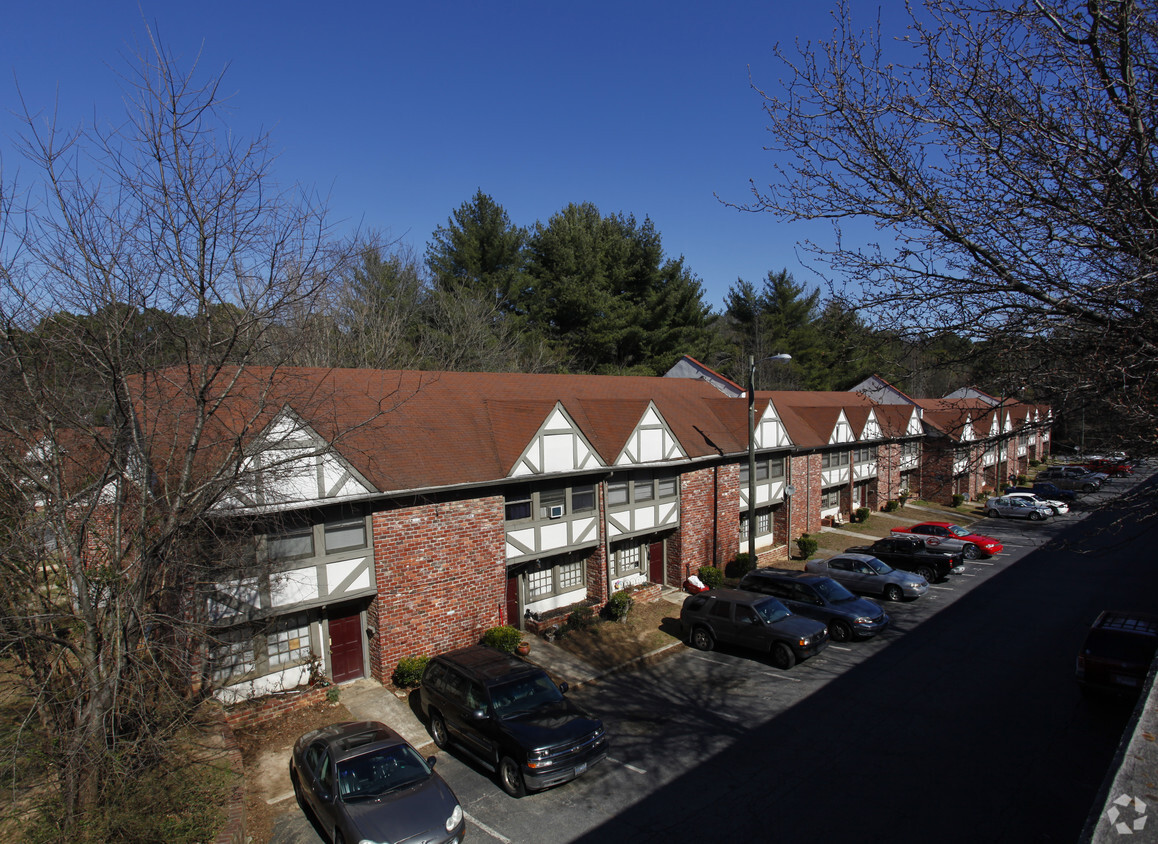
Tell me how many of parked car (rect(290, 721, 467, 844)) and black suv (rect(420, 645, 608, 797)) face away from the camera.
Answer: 0

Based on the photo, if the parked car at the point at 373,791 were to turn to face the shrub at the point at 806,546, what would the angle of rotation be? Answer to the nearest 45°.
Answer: approximately 90° to its left

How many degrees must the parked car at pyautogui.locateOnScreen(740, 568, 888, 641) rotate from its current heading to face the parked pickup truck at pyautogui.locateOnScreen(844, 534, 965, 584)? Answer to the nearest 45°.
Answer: approximately 90° to its left

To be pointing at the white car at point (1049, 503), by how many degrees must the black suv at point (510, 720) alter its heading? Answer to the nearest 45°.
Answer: approximately 90° to its left

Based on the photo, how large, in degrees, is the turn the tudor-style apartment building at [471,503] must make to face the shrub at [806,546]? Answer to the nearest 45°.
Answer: approximately 90° to its left

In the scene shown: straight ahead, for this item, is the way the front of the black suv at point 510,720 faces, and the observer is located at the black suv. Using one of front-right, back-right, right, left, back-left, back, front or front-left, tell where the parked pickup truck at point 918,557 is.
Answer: left

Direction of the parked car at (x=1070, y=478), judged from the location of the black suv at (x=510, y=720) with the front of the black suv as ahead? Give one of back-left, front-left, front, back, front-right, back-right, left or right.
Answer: left

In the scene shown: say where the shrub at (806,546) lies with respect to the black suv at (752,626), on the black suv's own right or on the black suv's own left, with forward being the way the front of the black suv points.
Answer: on the black suv's own left

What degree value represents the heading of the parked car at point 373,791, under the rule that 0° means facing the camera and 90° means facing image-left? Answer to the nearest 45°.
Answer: approximately 315°

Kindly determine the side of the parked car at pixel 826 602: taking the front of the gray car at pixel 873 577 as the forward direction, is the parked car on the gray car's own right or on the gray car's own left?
on the gray car's own right

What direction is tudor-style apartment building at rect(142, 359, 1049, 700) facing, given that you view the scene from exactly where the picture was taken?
facing the viewer and to the right of the viewer

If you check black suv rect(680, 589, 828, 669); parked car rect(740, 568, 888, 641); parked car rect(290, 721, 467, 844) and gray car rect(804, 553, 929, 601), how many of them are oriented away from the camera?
0

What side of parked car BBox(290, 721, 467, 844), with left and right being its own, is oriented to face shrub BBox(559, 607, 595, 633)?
left
